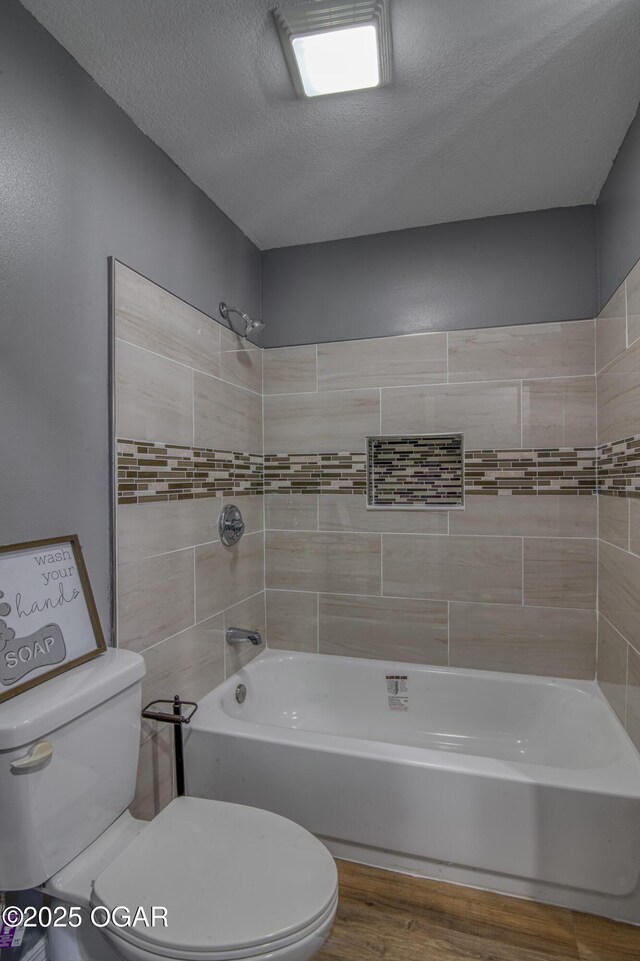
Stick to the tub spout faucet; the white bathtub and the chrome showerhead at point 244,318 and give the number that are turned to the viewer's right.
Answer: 2

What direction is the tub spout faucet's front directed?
to the viewer's right

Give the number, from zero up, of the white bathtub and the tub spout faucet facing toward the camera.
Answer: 1

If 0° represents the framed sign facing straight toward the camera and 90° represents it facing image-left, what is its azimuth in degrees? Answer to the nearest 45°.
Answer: approximately 315°

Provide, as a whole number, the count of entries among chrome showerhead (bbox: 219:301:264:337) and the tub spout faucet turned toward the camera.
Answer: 0

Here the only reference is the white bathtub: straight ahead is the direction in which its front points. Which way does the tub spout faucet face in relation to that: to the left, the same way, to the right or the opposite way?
to the left

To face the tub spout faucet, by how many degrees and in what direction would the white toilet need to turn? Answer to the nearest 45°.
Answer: approximately 135° to its left

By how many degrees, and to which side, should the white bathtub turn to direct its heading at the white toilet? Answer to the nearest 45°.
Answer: approximately 45° to its right

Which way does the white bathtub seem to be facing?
toward the camera

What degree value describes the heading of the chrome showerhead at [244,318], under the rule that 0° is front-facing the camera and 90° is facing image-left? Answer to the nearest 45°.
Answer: approximately 270°

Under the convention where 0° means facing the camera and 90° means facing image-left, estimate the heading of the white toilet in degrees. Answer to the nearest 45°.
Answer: approximately 315°
